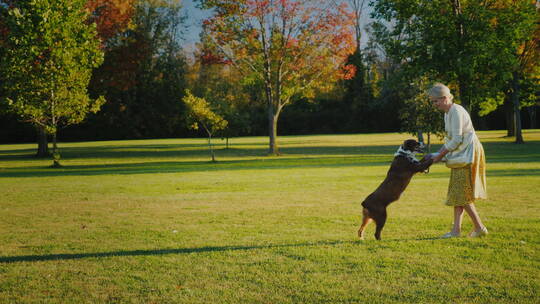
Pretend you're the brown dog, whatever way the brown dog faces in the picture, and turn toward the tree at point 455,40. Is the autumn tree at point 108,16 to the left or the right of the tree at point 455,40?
left

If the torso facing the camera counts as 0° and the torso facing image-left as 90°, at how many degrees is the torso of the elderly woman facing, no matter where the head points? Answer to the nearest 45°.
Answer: approximately 90°

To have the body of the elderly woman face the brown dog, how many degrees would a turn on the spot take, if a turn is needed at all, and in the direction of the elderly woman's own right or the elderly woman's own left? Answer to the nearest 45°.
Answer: approximately 45° to the elderly woman's own left

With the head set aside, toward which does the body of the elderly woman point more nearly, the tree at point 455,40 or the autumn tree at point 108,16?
the autumn tree

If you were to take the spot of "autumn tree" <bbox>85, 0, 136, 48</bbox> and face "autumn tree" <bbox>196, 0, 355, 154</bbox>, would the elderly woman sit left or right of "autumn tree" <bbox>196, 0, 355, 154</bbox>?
right

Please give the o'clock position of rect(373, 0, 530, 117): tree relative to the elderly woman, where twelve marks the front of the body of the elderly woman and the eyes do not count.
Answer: The tree is roughly at 3 o'clock from the elderly woman.

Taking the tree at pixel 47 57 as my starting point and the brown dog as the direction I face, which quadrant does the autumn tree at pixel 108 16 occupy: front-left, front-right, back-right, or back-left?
back-left
